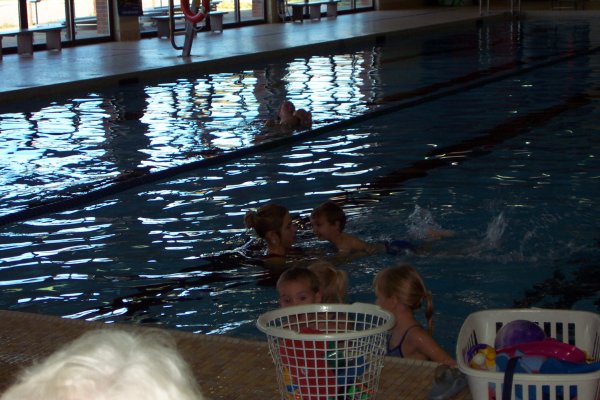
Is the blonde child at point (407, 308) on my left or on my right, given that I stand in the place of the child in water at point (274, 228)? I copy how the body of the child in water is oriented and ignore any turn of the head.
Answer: on my right

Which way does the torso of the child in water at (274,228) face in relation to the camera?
to the viewer's right

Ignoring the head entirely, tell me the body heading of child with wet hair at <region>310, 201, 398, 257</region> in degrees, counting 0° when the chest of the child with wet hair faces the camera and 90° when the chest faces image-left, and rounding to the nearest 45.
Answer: approximately 45°

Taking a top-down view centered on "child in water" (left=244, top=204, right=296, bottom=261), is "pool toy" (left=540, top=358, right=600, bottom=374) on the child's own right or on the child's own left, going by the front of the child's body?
on the child's own right
